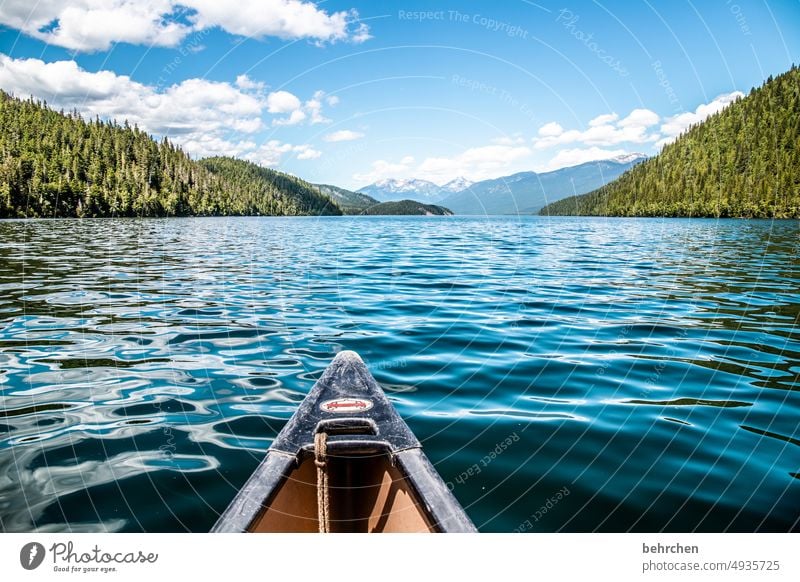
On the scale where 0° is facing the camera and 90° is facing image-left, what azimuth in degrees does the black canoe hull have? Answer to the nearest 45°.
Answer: approximately 180°
